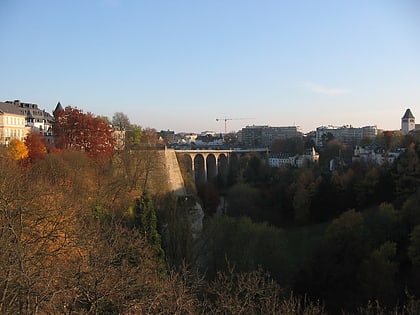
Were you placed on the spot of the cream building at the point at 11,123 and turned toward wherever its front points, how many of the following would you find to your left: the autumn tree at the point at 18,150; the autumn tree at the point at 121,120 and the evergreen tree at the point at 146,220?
1

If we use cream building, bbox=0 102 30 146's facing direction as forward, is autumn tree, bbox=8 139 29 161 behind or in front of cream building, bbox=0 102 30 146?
in front

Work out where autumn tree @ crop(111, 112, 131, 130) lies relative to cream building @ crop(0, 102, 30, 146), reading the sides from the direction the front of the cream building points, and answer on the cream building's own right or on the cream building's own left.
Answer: on the cream building's own left

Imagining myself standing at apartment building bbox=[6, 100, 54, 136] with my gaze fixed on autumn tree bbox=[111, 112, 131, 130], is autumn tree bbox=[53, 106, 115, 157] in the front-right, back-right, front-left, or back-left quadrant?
front-right

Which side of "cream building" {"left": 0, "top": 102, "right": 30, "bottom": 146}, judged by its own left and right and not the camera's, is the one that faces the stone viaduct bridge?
left

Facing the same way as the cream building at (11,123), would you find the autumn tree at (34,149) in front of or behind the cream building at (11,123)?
in front

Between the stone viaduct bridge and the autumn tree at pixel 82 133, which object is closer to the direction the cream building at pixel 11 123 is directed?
the autumn tree

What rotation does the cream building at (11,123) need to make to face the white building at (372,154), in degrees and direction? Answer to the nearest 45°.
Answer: approximately 45° to its left

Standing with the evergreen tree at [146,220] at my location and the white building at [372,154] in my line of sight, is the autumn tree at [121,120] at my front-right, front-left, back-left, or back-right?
front-left

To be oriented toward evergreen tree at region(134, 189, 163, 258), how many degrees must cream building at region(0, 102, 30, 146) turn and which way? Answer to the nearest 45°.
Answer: approximately 45° to its right
